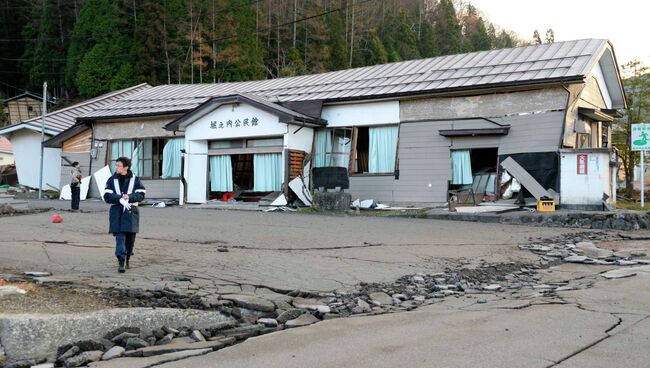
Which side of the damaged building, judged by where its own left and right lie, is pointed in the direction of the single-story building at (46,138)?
right

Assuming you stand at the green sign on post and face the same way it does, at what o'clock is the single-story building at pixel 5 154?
The single-story building is roughly at 3 o'clock from the green sign on post.

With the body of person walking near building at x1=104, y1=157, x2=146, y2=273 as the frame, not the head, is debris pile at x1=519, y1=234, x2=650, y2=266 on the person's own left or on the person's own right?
on the person's own left

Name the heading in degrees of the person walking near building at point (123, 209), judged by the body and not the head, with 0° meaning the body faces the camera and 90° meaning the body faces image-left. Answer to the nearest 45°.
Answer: approximately 0°

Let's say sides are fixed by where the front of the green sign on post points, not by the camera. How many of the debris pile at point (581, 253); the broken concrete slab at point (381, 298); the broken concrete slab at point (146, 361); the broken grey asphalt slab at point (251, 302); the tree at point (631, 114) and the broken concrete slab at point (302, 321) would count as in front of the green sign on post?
5

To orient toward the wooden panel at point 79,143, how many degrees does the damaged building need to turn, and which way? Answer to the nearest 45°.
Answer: approximately 45° to its right

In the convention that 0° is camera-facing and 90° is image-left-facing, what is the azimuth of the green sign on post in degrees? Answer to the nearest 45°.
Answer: approximately 0°

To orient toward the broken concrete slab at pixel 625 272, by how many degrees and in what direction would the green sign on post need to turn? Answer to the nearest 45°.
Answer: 0° — it already faces it

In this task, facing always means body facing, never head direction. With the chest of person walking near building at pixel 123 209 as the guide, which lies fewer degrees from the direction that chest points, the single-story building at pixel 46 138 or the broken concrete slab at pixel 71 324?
the broken concrete slab

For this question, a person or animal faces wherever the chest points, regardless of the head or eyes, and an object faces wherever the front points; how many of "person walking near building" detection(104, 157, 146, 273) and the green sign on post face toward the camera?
2

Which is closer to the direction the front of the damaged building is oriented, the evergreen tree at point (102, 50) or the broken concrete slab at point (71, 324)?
the broken concrete slab

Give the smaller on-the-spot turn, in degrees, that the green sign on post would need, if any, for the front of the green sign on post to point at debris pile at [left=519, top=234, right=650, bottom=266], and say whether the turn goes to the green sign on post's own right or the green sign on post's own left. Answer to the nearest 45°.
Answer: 0° — it already faces it

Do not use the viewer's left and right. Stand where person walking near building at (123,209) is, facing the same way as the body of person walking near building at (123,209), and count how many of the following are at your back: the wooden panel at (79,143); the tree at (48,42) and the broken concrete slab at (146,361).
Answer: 2

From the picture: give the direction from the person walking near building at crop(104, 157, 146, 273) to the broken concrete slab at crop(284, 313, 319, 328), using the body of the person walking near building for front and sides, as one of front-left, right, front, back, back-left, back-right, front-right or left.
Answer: front-left

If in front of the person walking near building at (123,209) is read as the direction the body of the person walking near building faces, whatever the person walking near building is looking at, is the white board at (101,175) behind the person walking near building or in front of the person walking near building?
behind

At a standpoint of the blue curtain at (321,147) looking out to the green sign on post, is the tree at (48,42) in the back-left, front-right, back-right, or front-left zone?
back-left

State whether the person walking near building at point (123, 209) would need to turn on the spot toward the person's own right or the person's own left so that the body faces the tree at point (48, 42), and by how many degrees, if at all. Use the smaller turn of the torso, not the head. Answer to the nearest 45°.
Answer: approximately 180°
